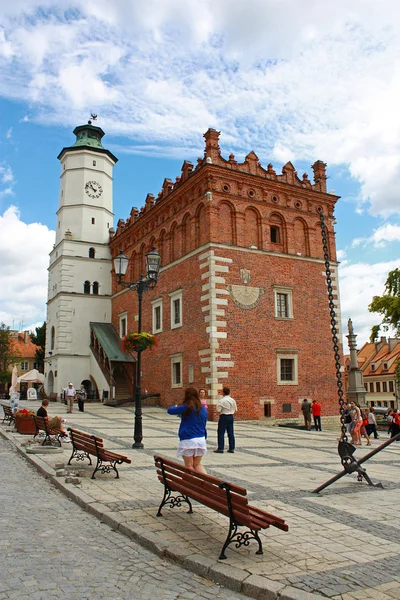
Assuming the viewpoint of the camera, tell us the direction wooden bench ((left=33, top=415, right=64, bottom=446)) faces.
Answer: facing away from the viewer and to the right of the viewer

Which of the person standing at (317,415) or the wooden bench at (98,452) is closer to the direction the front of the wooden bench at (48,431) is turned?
the person standing

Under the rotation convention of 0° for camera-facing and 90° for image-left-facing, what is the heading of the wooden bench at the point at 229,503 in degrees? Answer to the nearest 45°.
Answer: approximately 225°

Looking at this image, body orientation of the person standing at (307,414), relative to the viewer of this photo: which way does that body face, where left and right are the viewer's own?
facing away from the viewer

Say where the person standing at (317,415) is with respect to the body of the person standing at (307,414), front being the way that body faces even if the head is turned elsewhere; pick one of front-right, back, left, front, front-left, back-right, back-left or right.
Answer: back-right
